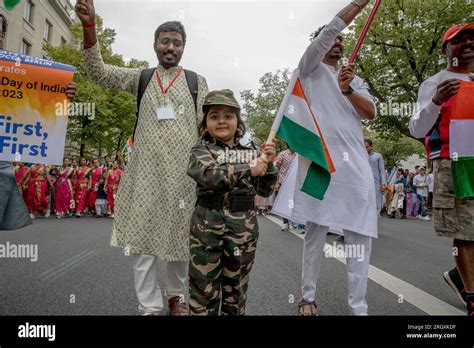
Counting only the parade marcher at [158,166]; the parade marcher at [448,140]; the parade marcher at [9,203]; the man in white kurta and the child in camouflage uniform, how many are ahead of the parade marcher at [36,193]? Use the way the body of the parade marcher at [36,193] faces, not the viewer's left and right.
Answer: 5

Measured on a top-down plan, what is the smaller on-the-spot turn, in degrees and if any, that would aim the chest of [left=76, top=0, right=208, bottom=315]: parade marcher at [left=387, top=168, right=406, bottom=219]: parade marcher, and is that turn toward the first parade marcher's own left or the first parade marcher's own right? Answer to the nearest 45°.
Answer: approximately 135° to the first parade marcher's own left

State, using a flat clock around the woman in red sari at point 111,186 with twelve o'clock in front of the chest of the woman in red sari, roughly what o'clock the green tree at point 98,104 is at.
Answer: The green tree is roughly at 6 o'clock from the woman in red sari.

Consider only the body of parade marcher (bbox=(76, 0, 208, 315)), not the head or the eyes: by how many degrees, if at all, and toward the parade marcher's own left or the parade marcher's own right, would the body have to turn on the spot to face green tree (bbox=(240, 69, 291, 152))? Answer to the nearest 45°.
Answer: approximately 180°

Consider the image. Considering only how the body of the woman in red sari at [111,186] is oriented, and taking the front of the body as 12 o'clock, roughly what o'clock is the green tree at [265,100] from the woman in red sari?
The green tree is roughly at 7 o'clock from the woman in red sari.

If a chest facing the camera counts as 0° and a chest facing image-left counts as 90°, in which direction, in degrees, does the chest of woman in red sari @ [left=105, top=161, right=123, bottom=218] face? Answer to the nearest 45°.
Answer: approximately 0°

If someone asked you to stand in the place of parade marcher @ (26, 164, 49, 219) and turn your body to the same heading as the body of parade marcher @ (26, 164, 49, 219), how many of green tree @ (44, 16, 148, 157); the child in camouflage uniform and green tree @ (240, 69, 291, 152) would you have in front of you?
1

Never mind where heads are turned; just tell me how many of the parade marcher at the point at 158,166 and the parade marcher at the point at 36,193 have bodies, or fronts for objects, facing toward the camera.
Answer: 2

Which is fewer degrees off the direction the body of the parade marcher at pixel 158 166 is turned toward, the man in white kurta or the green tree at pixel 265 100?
the man in white kurta

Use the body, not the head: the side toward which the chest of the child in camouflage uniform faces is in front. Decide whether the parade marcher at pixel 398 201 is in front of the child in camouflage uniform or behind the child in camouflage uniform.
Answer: behind
